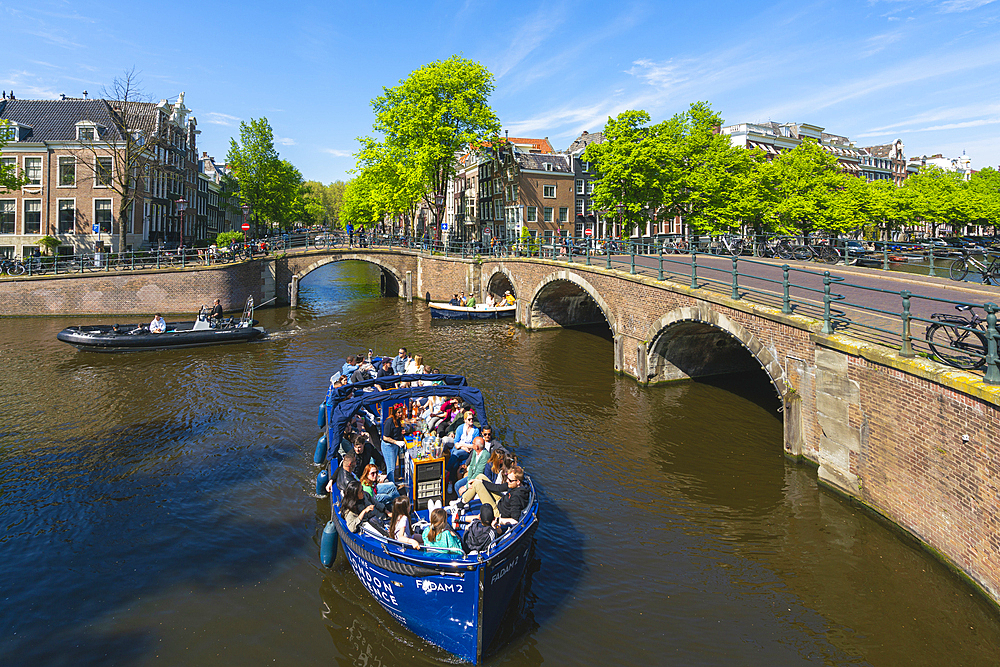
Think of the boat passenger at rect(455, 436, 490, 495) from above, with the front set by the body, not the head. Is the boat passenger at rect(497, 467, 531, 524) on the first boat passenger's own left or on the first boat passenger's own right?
on the first boat passenger's own left

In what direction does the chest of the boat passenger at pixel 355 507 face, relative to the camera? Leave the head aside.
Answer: to the viewer's right

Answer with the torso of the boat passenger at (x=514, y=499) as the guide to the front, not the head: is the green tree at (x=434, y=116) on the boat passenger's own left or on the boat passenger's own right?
on the boat passenger's own right

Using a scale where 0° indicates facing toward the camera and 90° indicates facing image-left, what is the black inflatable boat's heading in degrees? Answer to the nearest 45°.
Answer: approximately 90°

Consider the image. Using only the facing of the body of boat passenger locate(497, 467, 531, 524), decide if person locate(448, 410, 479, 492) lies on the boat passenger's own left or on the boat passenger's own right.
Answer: on the boat passenger's own right

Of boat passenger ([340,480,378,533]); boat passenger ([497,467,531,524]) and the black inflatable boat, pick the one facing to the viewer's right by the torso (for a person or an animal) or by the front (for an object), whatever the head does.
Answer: boat passenger ([340,480,378,533])

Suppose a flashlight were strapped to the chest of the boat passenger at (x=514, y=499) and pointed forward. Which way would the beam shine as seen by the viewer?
to the viewer's left

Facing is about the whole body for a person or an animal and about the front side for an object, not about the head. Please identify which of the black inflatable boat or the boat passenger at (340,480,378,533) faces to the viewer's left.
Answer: the black inflatable boat
